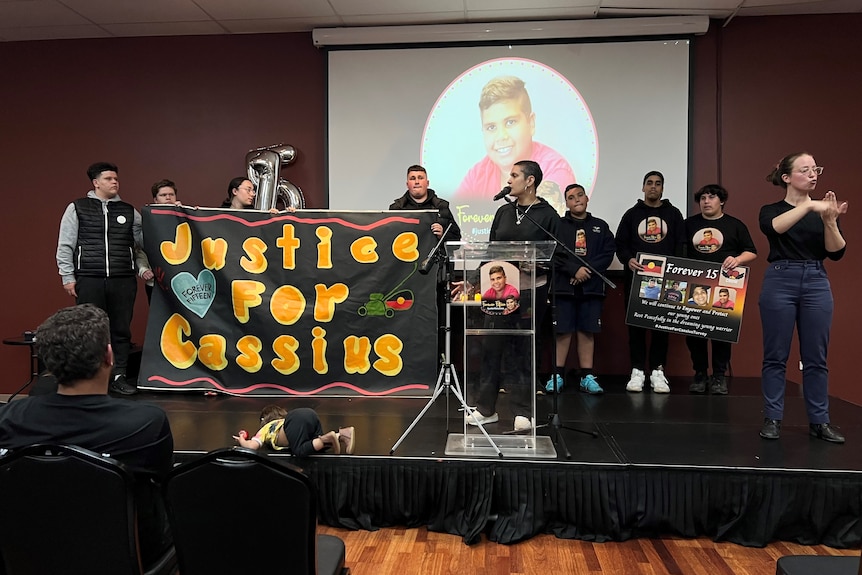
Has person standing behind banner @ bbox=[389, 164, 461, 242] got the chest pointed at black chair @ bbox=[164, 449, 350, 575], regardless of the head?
yes

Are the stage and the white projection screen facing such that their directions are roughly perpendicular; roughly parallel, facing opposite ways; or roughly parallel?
roughly parallel

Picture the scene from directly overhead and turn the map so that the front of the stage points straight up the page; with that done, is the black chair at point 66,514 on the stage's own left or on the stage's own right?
on the stage's own right

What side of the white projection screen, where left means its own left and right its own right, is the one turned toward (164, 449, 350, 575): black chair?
front

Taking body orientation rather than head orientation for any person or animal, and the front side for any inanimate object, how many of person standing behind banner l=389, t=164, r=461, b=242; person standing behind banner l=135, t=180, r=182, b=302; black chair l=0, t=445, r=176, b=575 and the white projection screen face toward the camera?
3

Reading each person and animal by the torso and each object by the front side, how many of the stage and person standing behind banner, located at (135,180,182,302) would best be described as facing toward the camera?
2

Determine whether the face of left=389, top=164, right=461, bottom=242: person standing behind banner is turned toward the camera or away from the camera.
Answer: toward the camera

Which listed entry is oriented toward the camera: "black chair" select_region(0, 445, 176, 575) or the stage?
the stage

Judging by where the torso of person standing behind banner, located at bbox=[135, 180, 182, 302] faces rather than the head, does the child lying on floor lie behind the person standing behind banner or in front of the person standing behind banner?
in front

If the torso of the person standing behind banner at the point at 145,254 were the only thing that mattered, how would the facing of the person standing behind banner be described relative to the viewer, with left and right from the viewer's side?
facing the viewer

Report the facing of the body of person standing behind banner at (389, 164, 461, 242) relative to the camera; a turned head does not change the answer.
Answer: toward the camera

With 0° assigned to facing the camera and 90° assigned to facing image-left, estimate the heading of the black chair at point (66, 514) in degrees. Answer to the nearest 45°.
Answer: approximately 225°

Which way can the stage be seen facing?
toward the camera

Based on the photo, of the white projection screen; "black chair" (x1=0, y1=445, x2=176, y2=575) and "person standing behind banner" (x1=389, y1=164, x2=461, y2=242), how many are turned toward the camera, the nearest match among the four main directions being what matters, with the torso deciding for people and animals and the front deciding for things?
2

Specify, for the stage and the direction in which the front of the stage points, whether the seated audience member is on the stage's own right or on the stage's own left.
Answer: on the stage's own right

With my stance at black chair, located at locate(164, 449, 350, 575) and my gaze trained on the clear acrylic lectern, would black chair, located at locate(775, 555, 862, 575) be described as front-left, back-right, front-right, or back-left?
front-right
